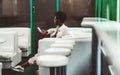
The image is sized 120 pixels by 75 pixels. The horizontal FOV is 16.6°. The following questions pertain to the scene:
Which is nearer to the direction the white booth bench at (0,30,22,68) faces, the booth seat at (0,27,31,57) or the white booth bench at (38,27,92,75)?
the white booth bench
